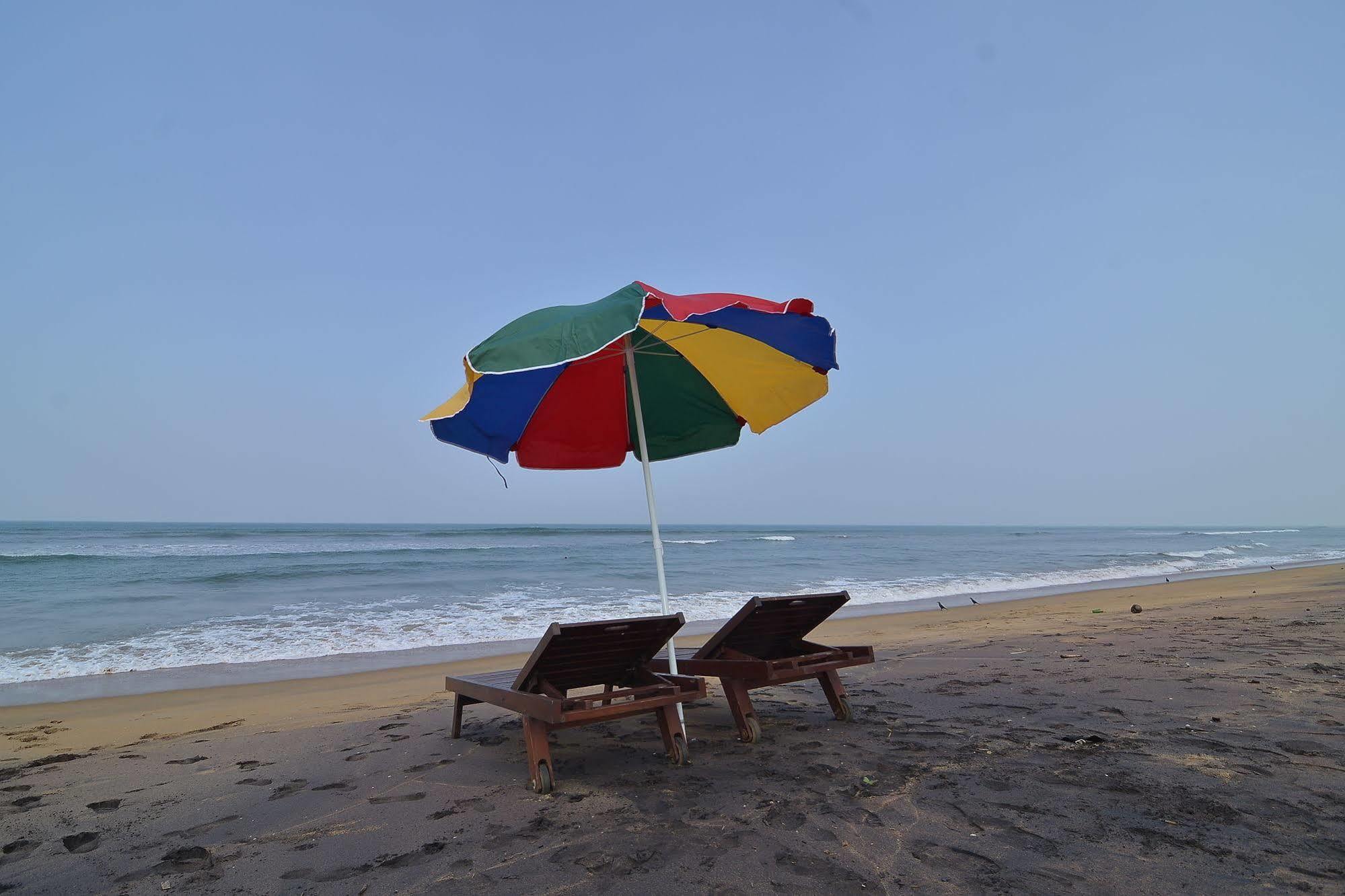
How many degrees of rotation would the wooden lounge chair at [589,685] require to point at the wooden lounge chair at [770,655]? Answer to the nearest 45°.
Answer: approximately 90° to its right

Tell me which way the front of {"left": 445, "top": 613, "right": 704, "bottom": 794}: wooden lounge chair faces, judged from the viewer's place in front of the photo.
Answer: facing away from the viewer and to the left of the viewer

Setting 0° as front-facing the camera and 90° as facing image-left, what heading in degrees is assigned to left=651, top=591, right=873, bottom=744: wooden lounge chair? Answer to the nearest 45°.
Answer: approximately 135°

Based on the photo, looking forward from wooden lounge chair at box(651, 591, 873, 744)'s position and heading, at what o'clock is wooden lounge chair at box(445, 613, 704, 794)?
wooden lounge chair at box(445, 613, 704, 794) is roughly at 9 o'clock from wooden lounge chair at box(651, 591, 873, 744).
